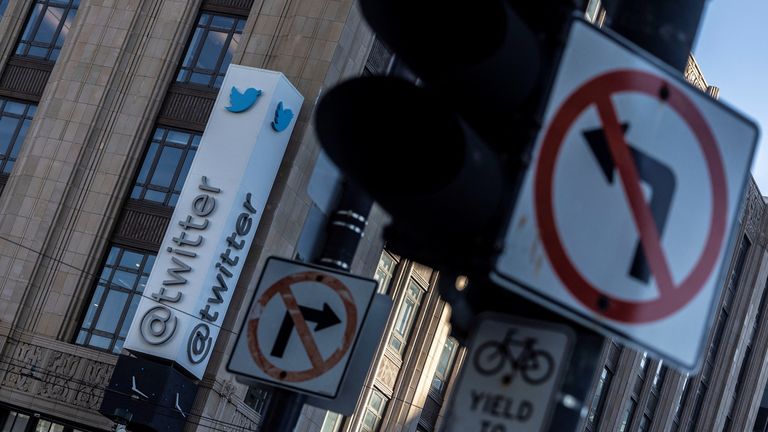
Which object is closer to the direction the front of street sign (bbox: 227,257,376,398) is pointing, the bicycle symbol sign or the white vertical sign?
the bicycle symbol sign

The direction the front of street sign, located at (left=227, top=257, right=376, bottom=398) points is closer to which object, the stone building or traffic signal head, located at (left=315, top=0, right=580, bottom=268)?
the traffic signal head

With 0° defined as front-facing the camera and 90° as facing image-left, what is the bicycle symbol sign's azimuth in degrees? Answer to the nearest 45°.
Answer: approximately 0°

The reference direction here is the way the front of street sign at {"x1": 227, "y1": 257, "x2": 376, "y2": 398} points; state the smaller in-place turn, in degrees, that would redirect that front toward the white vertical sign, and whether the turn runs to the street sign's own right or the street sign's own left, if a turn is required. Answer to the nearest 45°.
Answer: approximately 180°

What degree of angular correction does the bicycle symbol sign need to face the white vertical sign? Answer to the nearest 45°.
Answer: approximately 180°

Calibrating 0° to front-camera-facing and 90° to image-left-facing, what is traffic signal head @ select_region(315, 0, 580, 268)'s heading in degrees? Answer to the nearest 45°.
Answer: approximately 45°

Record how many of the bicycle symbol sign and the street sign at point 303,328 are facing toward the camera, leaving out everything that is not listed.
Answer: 2

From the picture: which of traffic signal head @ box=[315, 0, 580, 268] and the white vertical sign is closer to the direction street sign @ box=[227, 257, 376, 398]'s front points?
the traffic signal head

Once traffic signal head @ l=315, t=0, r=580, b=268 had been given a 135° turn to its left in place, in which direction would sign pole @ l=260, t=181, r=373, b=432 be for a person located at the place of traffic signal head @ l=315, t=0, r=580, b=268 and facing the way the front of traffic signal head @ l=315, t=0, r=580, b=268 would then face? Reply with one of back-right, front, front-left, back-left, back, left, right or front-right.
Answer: left
